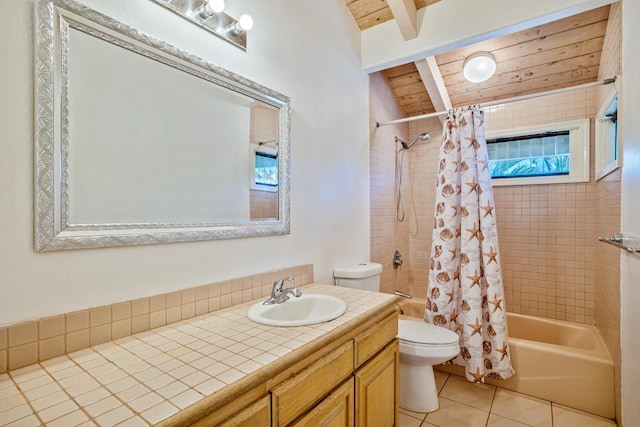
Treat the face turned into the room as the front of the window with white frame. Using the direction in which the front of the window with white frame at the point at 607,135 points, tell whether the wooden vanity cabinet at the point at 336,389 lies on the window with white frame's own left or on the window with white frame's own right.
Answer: on the window with white frame's own left

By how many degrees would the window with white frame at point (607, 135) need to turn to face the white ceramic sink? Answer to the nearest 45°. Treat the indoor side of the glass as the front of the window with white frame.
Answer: approximately 45° to its left

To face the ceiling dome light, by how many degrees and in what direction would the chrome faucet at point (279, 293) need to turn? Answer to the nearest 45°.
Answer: approximately 90° to its left

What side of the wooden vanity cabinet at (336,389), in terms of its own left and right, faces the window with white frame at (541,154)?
left

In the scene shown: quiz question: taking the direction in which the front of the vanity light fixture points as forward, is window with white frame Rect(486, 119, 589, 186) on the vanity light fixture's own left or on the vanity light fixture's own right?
on the vanity light fixture's own left

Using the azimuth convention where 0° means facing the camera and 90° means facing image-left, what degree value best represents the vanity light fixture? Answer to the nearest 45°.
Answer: approximately 315°

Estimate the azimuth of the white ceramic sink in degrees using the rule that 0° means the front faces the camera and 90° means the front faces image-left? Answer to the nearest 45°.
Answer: approximately 315°

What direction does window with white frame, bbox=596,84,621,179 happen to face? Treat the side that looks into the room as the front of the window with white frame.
to the viewer's left

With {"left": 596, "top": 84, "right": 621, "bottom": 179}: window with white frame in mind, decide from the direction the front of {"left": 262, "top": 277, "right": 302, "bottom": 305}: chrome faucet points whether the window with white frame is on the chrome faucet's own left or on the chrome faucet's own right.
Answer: on the chrome faucet's own left

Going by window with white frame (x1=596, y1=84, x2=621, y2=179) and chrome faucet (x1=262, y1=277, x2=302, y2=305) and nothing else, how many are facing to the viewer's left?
1

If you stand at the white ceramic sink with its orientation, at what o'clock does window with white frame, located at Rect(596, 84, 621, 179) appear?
The window with white frame is roughly at 10 o'clock from the white ceramic sink.
